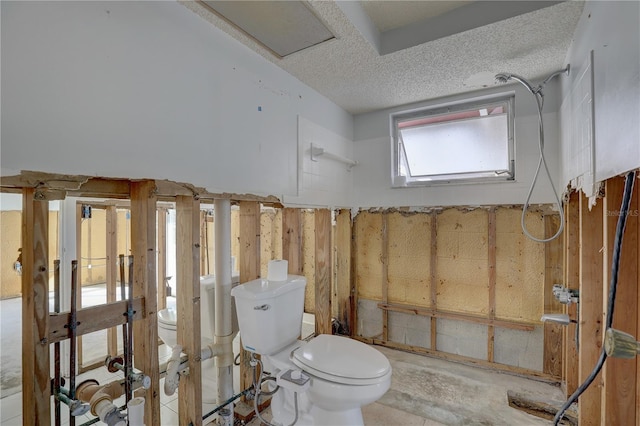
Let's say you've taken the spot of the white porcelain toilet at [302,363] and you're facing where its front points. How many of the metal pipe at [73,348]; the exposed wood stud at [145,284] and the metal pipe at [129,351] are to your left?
0

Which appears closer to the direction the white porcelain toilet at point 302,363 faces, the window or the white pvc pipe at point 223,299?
the window

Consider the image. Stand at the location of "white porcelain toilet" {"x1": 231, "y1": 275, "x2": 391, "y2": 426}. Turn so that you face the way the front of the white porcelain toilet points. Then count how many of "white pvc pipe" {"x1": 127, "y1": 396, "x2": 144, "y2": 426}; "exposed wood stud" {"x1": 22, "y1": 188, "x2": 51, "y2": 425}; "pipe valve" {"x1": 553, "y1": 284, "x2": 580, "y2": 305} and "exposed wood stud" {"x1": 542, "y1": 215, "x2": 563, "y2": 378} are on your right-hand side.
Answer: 2

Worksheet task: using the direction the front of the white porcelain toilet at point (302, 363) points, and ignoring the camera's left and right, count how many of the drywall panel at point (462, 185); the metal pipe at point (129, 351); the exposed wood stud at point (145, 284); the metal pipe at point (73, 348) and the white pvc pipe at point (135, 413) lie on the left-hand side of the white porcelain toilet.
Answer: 1

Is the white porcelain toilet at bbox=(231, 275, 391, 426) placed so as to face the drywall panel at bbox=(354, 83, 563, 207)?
no

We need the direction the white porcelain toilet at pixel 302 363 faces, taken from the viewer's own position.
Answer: facing the viewer and to the right of the viewer

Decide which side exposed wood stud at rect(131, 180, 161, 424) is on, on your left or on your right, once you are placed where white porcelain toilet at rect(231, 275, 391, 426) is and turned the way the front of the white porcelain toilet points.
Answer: on your right

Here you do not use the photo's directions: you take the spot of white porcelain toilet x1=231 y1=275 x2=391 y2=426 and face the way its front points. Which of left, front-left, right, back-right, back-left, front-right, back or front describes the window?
left

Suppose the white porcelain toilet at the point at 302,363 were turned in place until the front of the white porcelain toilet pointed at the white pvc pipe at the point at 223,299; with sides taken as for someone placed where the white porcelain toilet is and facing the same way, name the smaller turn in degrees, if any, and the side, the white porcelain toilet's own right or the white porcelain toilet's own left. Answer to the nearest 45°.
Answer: approximately 135° to the white porcelain toilet's own right

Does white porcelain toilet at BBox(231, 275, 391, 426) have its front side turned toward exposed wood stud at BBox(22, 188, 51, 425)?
no

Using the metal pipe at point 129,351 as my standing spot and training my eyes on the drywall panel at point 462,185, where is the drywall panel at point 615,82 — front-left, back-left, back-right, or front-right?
front-right
